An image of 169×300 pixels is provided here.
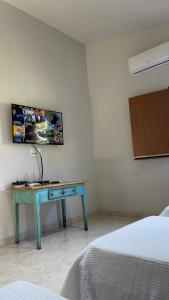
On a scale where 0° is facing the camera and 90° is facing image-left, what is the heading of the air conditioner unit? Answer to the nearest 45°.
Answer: approximately 45°

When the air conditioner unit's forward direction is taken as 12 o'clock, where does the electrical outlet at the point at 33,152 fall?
The electrical outlet is roughly at 1 o'clock from the air conditioner unit.

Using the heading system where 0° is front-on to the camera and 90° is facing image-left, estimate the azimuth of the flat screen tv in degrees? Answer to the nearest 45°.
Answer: approximately 315°

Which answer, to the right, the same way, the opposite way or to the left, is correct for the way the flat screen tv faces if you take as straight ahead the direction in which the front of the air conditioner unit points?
to the left
